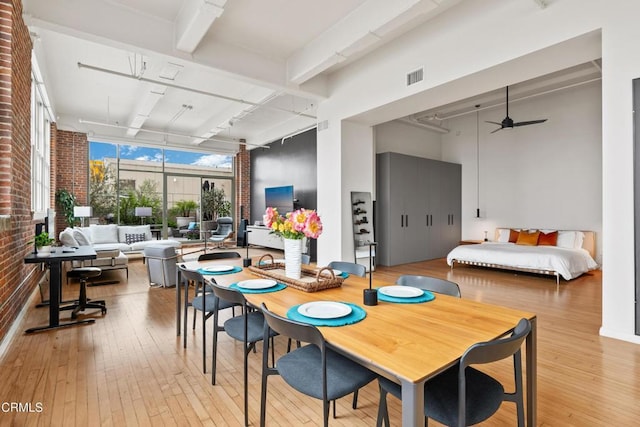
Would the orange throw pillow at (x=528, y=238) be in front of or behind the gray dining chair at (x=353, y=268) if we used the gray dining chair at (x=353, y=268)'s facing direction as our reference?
behind

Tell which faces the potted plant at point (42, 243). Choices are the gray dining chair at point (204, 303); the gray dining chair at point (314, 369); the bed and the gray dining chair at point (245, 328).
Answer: the bed

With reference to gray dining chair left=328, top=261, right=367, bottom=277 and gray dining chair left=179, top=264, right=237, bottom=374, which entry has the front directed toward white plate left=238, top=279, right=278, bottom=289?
gray dining chair left=328, top=261, right=367, bottom=277

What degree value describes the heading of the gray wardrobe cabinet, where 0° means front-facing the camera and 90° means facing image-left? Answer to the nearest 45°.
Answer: approximately 315°

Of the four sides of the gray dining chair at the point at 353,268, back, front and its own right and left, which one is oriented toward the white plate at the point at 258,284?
front

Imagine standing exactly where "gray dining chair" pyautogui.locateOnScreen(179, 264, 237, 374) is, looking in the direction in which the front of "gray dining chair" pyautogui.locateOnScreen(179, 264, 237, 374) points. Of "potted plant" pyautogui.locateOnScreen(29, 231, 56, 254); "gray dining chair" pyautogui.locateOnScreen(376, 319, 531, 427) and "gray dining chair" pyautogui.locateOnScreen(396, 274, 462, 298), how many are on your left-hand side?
1

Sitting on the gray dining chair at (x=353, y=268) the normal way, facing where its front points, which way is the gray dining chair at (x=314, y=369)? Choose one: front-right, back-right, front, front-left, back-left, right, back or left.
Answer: front-left

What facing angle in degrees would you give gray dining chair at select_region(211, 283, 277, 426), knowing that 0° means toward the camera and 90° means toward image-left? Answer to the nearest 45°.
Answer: approximately 225°

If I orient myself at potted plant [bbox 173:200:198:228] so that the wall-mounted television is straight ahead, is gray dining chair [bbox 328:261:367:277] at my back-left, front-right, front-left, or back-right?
front-right

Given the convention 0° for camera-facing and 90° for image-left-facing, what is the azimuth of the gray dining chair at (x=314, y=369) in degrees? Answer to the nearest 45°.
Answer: approximately 225°

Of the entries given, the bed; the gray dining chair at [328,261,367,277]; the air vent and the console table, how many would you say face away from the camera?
0

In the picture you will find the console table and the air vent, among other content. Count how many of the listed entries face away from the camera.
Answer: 0

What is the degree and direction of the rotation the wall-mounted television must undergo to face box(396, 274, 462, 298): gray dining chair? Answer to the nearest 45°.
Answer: approximately 45° to its left

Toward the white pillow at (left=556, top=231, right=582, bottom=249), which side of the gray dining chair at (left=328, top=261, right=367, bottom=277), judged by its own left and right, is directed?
back

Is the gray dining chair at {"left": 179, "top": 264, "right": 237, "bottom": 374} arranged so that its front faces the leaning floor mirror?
yes

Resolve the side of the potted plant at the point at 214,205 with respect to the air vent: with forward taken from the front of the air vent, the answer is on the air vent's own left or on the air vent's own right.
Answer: on the air vent's own right

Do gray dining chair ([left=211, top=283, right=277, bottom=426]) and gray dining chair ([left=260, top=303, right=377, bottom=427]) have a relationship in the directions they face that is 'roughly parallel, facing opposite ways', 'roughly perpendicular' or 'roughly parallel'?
roughly parallel

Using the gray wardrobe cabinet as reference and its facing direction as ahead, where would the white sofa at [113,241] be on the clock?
The white sofa is roughly at 4 o'clock from the gray wardrobe cabinet.

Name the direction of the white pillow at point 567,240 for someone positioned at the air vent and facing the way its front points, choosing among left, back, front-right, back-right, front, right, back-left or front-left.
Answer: back

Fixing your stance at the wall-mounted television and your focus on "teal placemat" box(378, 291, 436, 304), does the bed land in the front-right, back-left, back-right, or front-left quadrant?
front-left

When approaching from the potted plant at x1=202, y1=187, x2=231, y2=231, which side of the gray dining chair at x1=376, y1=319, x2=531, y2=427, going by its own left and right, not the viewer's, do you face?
front
